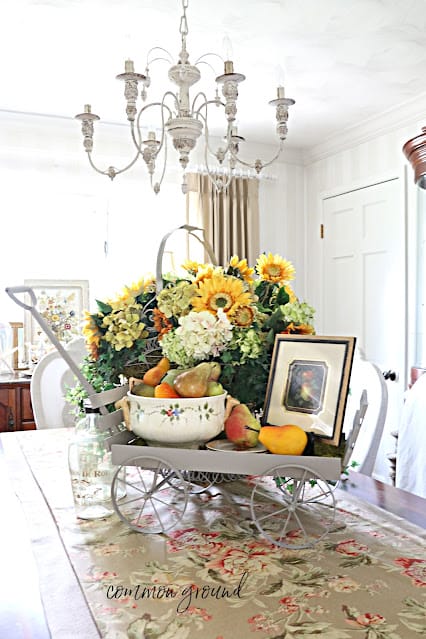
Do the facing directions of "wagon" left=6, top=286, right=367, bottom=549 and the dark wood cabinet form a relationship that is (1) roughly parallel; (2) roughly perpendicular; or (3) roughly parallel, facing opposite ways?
roughly perpendicular

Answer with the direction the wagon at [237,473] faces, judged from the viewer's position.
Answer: facing to the left of the viewer

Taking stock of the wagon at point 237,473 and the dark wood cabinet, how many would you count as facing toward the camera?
1

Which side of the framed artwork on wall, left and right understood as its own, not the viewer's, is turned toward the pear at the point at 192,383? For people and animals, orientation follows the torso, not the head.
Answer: front

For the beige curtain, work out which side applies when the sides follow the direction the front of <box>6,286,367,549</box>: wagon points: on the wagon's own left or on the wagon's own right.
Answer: on the wagon's own right

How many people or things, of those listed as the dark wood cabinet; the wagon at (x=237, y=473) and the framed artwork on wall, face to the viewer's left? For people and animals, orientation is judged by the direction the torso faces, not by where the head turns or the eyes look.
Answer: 1

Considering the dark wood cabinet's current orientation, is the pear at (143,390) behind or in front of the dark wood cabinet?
in front

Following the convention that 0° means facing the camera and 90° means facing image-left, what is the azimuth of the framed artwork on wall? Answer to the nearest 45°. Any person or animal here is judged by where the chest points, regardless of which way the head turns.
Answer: approximately 0°

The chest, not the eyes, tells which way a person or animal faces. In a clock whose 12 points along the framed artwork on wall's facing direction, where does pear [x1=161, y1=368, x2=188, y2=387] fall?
The pear is roughly at 12 o'clock from the framed artwork on wall.

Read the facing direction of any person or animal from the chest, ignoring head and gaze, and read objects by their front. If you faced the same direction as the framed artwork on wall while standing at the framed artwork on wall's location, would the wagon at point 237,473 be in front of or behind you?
in front
